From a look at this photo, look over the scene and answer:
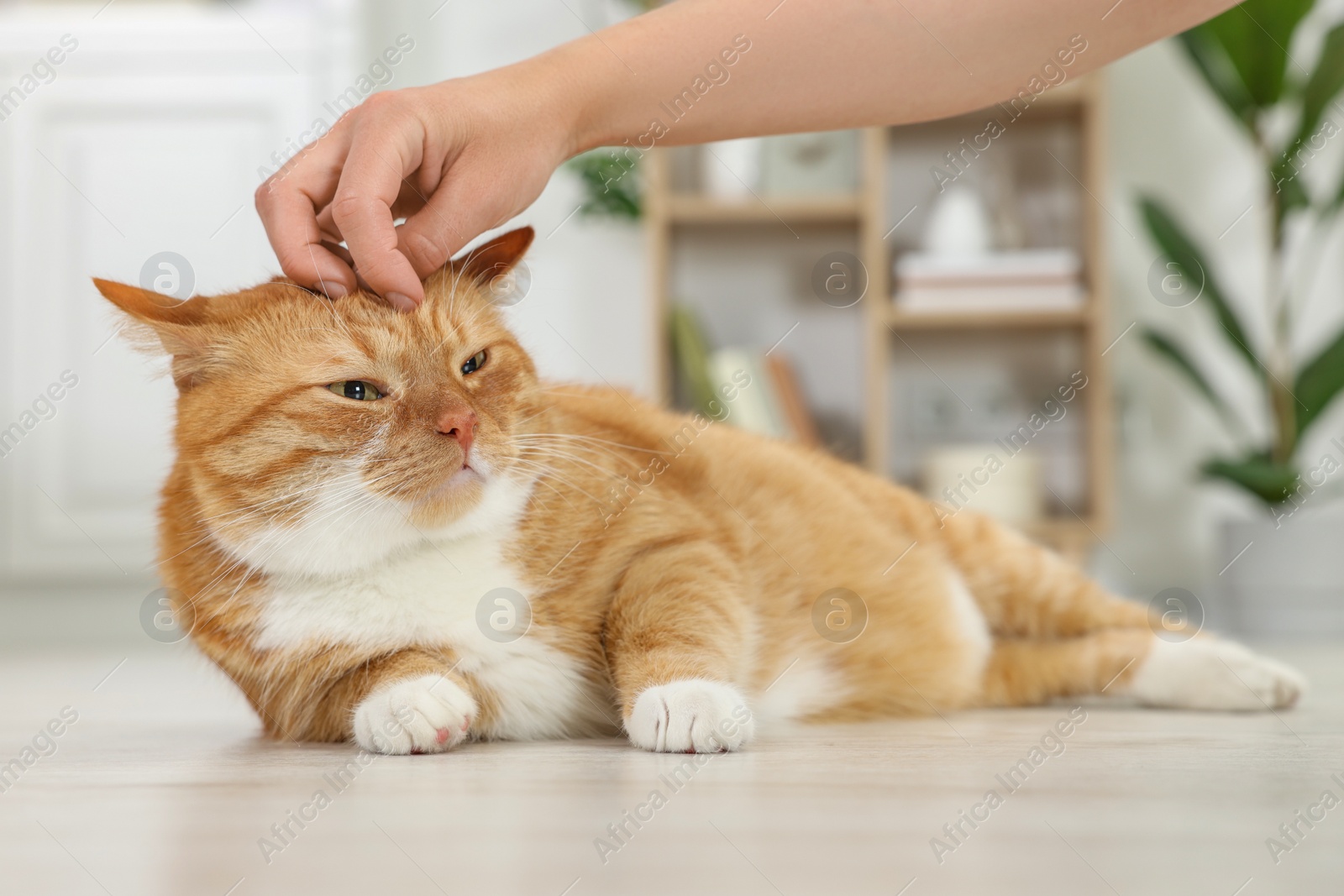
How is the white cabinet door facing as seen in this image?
toward the camera

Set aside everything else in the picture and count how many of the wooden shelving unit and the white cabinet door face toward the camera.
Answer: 2

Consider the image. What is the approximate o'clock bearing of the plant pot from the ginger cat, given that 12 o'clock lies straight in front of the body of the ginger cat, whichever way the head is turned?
The plant pot is roughly at 6 o'clock from the ginger cat.

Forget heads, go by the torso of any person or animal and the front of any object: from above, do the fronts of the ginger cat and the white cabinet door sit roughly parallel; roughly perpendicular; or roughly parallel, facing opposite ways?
roughly perpendicular

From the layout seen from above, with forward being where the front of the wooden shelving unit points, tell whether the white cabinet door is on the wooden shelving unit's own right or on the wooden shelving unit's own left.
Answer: on the wooden shelving unit's own right

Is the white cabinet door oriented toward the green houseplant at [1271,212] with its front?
no

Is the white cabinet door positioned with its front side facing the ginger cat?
yes

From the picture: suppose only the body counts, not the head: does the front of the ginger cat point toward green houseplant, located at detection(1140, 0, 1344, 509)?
no

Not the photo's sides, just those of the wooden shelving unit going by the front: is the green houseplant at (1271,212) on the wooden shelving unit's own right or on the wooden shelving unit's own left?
on the wooden shelving unit's own left

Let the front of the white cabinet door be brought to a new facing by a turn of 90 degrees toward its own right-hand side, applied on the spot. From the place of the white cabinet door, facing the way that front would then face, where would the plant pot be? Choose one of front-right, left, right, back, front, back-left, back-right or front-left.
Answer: back-left

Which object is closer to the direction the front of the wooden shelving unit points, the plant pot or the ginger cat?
the ginger cat

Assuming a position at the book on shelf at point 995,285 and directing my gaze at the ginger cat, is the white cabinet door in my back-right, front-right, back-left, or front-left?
front-right

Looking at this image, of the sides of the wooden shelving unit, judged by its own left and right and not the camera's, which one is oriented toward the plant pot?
left

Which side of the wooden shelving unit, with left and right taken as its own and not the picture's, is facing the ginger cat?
front

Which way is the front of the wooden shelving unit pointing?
toward the camera

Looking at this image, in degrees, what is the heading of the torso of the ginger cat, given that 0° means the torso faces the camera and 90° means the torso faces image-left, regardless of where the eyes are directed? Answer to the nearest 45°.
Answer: approximately 45°

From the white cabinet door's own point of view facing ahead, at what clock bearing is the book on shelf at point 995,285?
The book on shelf is roughly at 10 o'clock from the white cabinet door.

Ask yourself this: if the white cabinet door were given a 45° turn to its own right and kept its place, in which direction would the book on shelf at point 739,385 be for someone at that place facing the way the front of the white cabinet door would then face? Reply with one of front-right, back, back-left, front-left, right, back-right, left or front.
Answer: left
